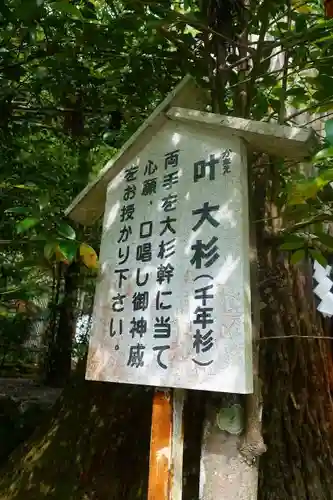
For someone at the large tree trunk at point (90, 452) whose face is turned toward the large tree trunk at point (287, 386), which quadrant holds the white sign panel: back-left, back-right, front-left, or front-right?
front-right

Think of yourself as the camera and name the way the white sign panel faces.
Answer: facing the viewer and to the left of the viewer

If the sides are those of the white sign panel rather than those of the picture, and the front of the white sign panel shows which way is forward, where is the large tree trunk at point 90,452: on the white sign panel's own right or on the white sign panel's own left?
on the white sign panel's own right

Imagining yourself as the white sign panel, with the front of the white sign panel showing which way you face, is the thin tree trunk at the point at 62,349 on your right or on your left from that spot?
on your right
